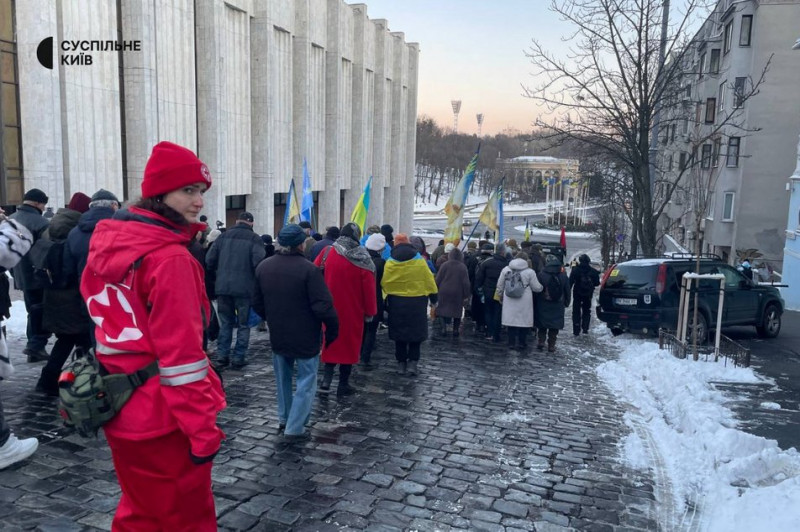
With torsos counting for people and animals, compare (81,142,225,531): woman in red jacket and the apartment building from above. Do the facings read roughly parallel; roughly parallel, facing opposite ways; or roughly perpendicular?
roughly perpendicular

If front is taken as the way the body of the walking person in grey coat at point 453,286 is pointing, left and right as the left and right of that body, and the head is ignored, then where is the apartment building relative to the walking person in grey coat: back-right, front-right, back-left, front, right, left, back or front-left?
front-right

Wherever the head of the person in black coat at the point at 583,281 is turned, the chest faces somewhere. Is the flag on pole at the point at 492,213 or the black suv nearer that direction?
the flag on pole

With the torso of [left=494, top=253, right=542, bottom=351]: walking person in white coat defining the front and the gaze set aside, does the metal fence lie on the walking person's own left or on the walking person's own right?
on the walking person's own right

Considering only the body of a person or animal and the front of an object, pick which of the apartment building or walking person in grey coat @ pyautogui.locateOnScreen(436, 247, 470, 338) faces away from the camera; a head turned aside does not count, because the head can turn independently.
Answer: the walking person in grey coat

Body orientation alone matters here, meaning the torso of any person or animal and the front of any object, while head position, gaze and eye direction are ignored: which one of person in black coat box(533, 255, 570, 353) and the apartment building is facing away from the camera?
the person in black coat

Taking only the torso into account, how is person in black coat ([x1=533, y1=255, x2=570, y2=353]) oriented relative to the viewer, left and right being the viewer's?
facing away from the viewer

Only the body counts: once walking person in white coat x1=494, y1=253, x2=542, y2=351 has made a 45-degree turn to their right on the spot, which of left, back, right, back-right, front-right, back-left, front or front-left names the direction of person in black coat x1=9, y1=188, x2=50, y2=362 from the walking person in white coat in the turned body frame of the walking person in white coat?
back

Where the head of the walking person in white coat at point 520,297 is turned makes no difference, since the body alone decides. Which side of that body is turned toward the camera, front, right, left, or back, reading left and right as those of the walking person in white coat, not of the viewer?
back

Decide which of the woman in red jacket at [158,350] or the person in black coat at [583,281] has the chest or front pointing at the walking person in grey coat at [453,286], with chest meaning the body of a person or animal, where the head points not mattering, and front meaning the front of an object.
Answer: the woman in red jacket

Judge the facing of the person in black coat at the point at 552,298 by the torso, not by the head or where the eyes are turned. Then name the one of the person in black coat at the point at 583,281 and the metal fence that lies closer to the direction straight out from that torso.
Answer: the person in black coat

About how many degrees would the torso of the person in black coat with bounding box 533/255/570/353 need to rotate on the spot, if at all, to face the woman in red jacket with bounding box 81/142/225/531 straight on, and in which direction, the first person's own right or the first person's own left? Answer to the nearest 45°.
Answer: approximately 180°

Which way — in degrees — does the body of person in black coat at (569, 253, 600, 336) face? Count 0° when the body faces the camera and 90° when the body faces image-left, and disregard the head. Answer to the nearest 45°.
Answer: approximately 180°

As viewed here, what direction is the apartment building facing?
to the viewer's left

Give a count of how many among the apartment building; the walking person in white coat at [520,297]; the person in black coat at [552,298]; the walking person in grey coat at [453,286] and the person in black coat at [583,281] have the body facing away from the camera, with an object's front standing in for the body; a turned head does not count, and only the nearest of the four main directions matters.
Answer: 4

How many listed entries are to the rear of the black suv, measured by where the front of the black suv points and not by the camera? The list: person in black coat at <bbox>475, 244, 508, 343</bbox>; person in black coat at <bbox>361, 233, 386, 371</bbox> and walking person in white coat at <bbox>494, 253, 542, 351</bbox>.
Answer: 3

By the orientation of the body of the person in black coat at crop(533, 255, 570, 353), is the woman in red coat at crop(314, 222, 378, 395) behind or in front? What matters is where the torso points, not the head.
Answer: behind

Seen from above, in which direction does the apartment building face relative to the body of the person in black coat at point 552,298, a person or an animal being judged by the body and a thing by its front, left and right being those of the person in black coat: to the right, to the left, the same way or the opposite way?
to the left

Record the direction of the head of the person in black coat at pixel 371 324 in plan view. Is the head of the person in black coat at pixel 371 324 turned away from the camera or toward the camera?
away from the camera
